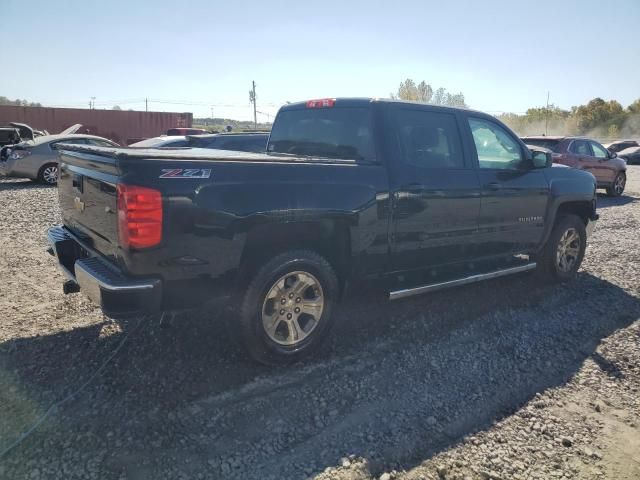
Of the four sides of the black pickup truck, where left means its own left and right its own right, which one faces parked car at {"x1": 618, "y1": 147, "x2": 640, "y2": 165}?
front

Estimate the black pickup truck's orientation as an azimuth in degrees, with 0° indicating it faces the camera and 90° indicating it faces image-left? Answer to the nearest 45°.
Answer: approximately 225°

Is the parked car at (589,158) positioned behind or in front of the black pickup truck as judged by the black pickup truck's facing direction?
in front

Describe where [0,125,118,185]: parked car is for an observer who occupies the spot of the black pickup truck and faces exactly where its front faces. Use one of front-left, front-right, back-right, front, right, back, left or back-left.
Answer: left

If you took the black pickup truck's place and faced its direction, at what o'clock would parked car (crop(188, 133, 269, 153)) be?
The parked car is roughly at 10 o'clock from the black pickup truck.

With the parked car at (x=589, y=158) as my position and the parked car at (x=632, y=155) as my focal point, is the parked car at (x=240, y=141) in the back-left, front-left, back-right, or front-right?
back-left

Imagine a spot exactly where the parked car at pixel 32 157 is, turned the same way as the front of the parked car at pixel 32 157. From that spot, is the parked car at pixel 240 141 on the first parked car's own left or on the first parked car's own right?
on the first parked car's own right
